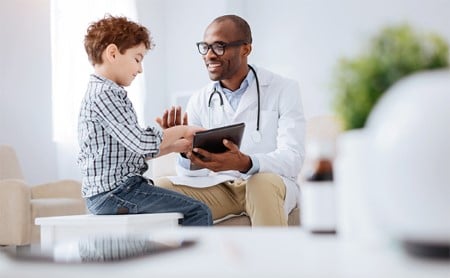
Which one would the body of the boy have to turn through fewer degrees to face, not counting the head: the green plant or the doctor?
the doctor

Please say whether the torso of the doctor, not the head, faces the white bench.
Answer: yes

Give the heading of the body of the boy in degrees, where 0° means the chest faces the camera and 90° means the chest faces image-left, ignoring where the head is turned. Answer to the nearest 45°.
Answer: approximately 270°

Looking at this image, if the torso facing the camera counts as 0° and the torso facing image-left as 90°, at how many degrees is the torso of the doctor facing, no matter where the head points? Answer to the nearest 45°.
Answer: approximately 45°

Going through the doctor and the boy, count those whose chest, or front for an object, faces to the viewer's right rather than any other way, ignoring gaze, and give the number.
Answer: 1

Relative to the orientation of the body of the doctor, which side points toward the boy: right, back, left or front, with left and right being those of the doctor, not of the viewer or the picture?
front

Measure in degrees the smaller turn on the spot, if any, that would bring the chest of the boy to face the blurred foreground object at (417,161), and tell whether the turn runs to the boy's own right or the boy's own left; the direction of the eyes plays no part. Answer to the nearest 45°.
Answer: approximately 90° to the boy's own right

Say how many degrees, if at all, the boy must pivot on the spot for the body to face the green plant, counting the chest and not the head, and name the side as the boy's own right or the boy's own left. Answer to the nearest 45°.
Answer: approximately 90° to the boy's own right

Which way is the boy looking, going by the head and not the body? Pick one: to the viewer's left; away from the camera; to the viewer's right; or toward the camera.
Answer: to the viewer's right

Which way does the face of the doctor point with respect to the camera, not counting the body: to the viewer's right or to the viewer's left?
to the viewer's left
